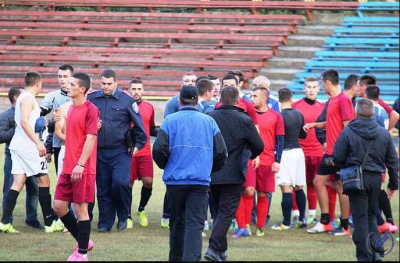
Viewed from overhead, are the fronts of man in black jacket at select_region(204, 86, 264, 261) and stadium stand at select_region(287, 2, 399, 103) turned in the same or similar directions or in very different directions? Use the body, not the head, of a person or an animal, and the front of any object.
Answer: very different directions

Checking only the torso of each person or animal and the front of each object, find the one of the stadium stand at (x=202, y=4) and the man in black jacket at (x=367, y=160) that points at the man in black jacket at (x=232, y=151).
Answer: the stadium stand

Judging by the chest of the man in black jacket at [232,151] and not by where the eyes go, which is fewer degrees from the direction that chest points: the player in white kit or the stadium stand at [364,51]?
the stadium stand

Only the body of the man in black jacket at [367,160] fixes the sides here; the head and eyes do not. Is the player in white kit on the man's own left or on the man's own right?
on the man's own left

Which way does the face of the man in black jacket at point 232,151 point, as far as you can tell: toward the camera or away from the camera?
away from the camera

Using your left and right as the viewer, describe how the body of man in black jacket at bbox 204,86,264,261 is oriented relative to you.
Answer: facing away from the viewer

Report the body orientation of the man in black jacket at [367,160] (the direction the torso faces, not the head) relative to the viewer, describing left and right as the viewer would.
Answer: facing away from the viewer

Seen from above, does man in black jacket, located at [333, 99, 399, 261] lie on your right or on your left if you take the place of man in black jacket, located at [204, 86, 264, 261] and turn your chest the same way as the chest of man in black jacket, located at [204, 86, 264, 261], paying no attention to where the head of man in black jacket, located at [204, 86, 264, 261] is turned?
on your right

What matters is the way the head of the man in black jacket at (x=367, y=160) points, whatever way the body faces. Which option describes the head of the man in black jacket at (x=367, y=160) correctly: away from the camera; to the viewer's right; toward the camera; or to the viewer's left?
away from the camera
